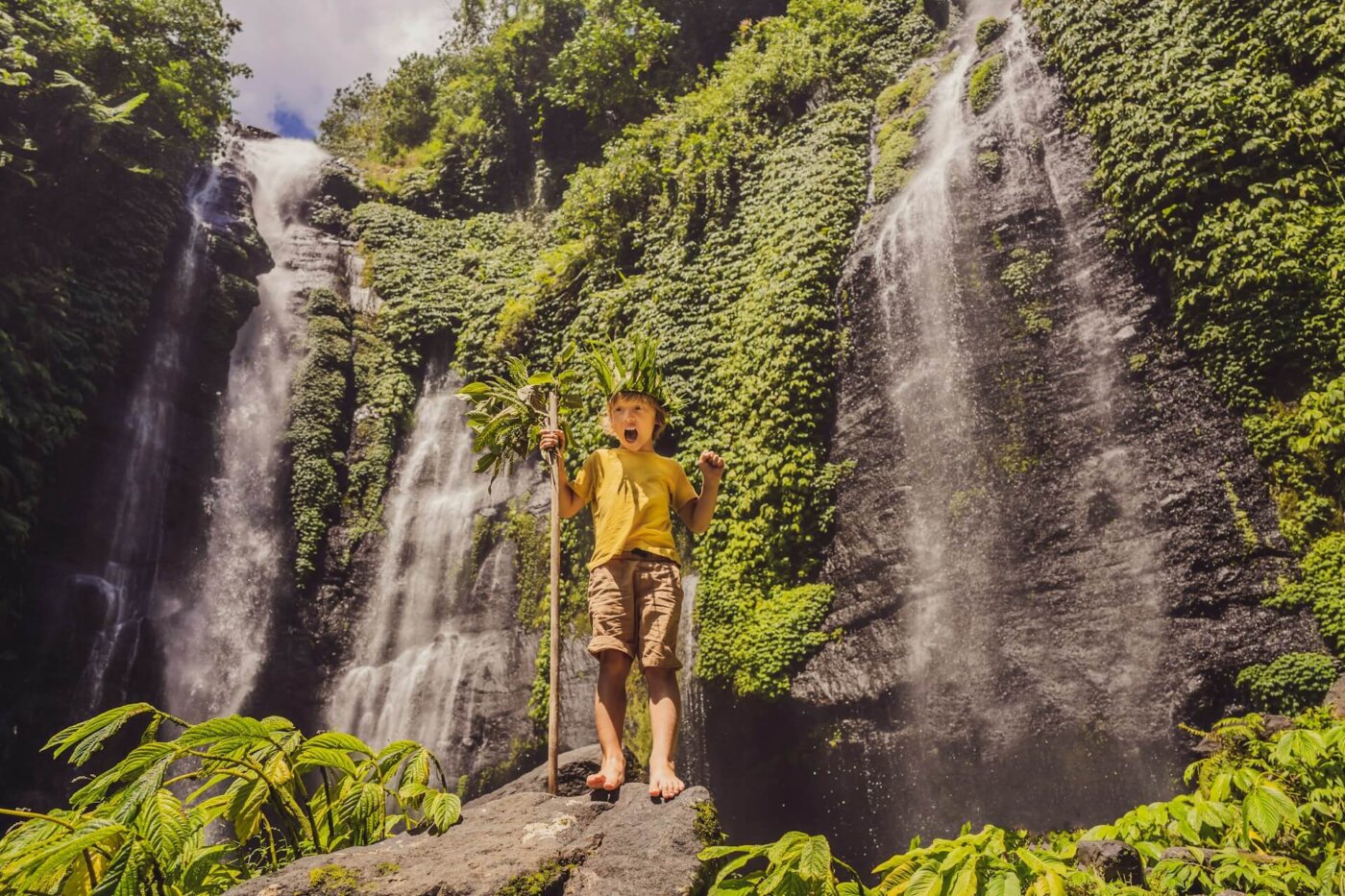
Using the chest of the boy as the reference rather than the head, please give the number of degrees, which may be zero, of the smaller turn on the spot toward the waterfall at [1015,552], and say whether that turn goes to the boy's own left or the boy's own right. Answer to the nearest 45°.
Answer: approximately 135° to the boy's own left

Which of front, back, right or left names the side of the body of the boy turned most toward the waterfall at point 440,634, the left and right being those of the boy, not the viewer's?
back

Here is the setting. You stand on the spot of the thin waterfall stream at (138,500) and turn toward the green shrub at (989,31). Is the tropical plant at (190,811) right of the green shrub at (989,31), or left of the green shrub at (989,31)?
right

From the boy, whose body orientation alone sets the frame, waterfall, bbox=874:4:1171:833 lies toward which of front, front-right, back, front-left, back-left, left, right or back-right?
back-left

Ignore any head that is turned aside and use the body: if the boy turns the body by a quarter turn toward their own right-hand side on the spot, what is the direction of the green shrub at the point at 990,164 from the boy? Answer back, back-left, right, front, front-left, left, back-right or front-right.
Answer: back-right

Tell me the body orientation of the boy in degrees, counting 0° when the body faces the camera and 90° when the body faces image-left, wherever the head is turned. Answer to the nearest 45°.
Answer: approximately 0°

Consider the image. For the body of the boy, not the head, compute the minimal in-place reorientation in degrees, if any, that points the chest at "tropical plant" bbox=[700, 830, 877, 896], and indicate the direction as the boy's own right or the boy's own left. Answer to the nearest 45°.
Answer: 0° — they already face it

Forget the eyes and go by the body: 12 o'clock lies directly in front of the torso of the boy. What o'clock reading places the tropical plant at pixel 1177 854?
The tropical plant is roughly at 10 o'clock from the boy.

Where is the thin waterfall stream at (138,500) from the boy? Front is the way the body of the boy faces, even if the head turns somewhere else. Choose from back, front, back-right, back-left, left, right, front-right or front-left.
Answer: back-right

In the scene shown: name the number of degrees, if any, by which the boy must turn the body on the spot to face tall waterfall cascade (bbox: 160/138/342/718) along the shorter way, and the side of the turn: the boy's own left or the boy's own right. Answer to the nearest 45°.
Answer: approximately 135° to the boy's own right
